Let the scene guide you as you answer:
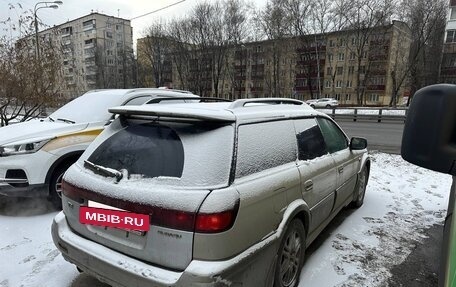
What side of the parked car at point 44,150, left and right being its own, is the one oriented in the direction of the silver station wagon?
left

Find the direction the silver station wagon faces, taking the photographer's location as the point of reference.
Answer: facing away from the viewer and to the right of the viewer

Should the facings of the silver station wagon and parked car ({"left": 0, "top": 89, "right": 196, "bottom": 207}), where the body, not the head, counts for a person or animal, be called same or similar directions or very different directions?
very different directions

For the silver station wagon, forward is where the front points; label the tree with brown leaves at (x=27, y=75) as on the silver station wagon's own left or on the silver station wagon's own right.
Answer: on the silver station wagon's own left

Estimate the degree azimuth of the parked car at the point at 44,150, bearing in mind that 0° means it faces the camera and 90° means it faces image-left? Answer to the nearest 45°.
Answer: approximately 45°

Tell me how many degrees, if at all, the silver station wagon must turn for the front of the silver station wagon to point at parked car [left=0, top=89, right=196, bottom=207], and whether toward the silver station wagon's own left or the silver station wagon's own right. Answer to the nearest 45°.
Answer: approximately 90° to the silver station wagon's own left

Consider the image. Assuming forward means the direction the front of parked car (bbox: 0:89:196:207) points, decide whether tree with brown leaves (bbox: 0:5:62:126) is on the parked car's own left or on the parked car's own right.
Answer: on the parked car's own right

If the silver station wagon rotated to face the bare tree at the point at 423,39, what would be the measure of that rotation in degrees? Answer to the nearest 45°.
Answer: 0° — it already faces it
